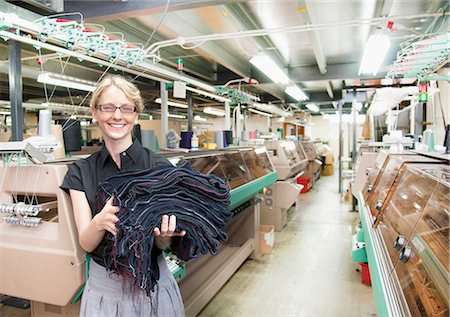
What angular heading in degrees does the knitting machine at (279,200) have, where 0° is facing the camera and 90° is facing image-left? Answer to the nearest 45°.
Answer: approximately 315°

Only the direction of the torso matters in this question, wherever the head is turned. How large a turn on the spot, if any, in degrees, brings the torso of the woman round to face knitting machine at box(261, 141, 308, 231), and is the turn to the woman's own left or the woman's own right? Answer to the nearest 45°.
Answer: approximately 135° to the woman's own left

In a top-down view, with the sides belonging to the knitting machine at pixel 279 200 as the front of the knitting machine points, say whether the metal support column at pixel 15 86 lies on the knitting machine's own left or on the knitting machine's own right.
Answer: on the knitting machine's own right

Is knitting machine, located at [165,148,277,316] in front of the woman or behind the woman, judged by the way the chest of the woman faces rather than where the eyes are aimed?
behind

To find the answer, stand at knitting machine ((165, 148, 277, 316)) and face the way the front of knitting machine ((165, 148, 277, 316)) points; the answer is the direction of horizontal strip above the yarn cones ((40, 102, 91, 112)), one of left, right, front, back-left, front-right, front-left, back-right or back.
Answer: back

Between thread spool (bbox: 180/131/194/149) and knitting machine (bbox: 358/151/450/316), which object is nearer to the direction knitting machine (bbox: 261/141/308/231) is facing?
the knitting machine

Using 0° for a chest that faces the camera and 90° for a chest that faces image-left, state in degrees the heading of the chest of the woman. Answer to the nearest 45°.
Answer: approximately 0°
